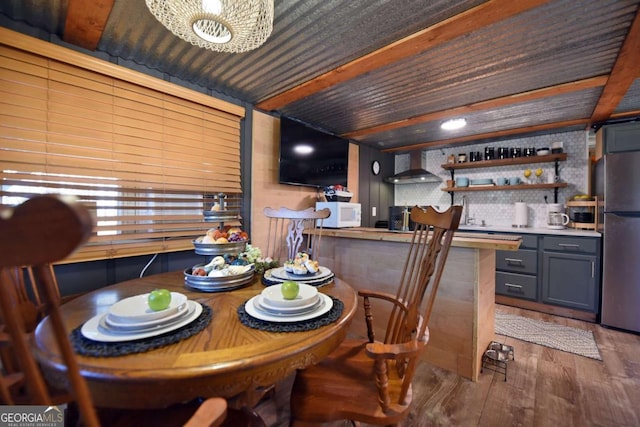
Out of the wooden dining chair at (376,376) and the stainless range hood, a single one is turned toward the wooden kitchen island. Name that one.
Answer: the stainless range hood

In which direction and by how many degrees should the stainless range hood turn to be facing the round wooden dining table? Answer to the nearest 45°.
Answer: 0° — it already faces it

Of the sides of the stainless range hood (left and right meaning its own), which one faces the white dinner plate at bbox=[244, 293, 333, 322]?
front

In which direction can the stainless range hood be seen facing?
toward the camera

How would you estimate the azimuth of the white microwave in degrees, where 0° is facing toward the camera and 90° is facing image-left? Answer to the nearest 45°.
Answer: approximately 315°

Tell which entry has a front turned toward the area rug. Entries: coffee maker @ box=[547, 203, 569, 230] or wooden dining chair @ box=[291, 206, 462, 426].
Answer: the coffee maker

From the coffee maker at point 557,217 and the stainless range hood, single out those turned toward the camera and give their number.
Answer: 2

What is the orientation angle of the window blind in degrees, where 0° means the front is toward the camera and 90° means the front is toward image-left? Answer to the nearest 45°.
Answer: approximately 315°

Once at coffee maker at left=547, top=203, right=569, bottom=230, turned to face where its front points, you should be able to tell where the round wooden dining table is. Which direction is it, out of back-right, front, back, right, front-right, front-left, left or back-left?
front

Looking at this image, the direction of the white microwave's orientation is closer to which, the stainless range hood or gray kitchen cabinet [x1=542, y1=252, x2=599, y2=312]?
the gray kitchen cabinet

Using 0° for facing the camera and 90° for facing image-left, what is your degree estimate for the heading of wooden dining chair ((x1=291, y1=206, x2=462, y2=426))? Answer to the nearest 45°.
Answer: approximately 45°

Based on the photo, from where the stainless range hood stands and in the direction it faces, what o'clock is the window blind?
The window blind is roughly at 1 o'clock from the stainless range hood.

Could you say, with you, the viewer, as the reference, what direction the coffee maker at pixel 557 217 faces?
facing the viewer

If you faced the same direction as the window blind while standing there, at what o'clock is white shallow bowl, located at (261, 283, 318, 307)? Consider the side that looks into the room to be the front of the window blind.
The white shallow bowl is roughly at 1 o'clock from the window blind.

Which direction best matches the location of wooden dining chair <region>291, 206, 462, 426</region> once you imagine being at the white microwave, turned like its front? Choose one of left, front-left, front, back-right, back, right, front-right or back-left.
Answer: front-right

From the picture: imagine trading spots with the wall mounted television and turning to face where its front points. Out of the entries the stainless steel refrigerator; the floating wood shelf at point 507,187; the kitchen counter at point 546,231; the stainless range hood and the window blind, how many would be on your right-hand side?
1
